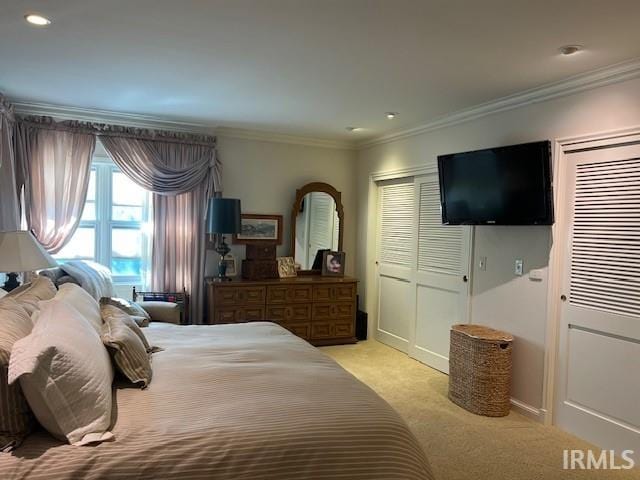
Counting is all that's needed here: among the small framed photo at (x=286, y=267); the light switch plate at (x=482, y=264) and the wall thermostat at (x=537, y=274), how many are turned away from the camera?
0

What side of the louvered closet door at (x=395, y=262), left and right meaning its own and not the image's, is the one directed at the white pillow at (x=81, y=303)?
front

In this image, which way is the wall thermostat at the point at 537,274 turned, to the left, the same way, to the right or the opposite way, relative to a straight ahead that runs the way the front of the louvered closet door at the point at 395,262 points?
the same way

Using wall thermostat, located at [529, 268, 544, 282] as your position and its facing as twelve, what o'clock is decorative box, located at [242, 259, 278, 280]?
The decorative box is roughly at 2 o'clock from the wall thermostat.

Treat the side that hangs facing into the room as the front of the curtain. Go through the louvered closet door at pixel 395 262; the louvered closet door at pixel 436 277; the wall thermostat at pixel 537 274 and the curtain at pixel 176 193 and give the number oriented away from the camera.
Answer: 0

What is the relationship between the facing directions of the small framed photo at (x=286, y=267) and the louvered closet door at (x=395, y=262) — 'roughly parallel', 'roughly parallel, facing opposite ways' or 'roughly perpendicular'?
roughly perpendicular

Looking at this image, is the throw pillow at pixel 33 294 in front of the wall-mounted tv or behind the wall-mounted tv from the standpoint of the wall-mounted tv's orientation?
in front

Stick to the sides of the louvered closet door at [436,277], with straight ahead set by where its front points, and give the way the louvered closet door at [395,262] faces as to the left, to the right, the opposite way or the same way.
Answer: the same way

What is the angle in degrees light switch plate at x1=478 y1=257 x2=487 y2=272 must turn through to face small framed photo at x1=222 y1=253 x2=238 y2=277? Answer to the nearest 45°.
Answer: approximately 45° to its right

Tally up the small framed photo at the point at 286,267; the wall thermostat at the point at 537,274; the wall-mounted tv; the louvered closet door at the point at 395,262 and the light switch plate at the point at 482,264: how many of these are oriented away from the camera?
0

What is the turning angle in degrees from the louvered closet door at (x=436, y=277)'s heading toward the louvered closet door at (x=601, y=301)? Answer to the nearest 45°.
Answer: approximately 90° to its left

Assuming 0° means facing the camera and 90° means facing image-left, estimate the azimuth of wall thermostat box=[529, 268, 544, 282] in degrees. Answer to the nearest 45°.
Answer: approximately 45°

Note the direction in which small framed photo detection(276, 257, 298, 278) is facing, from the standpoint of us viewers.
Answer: facing the viewer and to the right of the viewer

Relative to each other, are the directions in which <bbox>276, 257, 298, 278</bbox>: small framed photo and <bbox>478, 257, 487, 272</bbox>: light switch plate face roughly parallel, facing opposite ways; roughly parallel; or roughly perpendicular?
roughly perpendicular

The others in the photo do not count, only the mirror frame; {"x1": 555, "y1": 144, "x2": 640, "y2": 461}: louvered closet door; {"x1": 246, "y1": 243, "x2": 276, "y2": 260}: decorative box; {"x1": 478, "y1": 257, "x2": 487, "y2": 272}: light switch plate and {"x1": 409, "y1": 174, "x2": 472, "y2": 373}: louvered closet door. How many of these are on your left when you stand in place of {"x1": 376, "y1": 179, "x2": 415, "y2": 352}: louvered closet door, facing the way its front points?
3

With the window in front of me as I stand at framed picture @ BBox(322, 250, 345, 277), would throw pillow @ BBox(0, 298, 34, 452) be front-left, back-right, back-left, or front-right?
front-left

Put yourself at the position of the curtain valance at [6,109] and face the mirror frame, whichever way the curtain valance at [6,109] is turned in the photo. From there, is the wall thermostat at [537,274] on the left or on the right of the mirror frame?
right

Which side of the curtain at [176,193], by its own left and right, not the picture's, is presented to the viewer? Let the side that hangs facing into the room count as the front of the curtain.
front

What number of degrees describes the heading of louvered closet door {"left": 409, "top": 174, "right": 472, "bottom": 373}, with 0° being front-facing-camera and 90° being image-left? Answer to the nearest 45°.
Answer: approximately 45°
